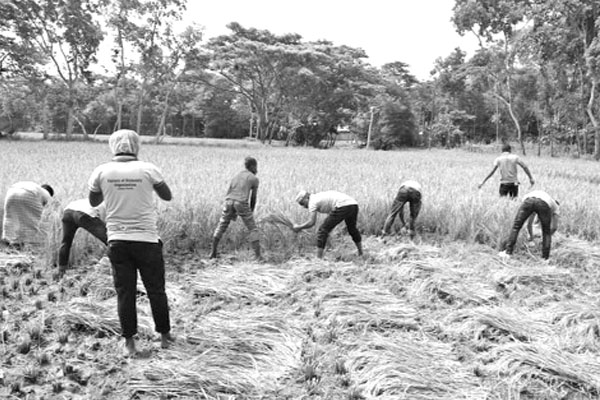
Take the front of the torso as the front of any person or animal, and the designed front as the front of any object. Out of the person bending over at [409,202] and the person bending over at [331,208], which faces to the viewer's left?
the person bending over at [331,208]

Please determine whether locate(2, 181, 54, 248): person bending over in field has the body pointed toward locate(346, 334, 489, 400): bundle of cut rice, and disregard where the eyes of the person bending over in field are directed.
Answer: no

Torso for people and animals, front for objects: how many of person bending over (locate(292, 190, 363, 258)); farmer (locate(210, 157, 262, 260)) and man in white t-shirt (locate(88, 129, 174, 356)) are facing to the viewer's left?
1

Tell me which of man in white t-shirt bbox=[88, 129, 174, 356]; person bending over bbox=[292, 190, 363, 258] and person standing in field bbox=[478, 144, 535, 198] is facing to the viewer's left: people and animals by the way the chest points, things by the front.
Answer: the person bending over

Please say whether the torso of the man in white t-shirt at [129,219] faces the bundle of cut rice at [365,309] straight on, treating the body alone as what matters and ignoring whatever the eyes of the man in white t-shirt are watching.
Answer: no

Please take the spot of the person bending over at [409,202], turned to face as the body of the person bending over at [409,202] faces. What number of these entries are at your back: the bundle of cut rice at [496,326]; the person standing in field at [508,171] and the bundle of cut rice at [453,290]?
2

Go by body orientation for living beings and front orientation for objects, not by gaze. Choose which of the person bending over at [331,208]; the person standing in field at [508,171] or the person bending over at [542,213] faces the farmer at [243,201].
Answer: the person bending over at [331,208]

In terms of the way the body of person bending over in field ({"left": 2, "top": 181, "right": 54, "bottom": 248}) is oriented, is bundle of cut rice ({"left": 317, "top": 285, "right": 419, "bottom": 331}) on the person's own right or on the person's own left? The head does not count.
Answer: on the person's own right

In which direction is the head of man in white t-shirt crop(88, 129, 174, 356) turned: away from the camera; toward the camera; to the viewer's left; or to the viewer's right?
away from the camera

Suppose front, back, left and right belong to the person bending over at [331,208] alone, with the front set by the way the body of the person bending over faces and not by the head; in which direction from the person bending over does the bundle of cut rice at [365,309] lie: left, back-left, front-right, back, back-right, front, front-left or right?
left

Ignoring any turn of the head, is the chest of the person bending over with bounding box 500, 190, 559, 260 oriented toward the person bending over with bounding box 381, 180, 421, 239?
no

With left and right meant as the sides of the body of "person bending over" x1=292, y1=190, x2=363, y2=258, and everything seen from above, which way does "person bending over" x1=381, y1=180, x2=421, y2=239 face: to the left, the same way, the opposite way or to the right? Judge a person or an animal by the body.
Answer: to the right

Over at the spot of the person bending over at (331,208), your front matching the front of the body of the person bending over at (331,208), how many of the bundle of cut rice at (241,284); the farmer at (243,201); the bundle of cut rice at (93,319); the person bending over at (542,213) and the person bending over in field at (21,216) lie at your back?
1
